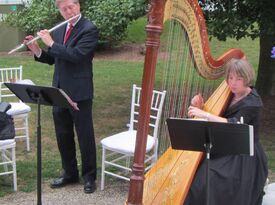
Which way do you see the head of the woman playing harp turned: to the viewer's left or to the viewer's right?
to the viewer's left

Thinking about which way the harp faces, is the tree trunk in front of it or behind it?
behind

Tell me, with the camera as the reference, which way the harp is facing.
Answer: facing the viewer and to the left of the viewer
